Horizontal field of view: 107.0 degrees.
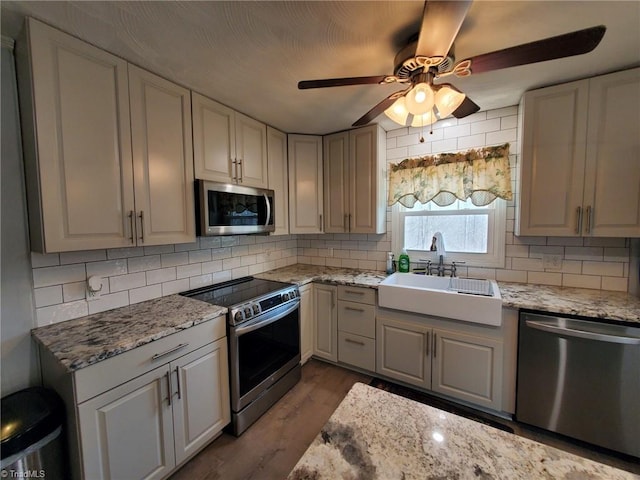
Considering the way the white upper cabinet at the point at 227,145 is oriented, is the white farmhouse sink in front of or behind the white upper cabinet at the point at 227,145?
in front

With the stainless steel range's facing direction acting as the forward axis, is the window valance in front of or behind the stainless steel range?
in front

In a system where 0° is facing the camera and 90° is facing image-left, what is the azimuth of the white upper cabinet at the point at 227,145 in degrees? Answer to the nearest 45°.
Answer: approximately 315°

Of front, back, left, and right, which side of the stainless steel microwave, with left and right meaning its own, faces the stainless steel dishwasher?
front

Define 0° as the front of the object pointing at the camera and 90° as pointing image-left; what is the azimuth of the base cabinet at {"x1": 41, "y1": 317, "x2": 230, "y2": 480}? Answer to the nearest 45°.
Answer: approximately 315°
